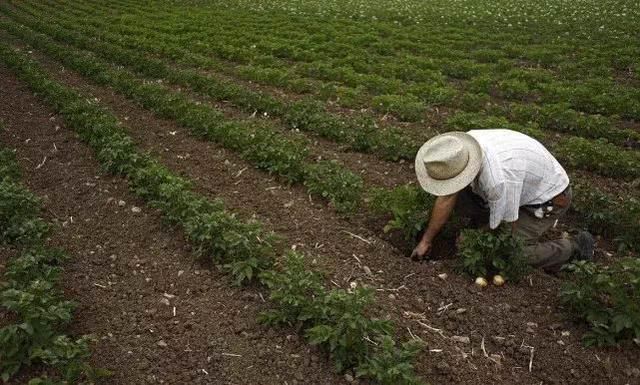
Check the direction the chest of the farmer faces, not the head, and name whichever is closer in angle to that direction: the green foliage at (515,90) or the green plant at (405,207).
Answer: the green plant

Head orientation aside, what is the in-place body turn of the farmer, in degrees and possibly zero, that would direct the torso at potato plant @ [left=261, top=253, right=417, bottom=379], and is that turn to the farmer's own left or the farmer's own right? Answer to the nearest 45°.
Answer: approximately 45° to the farmer's own left

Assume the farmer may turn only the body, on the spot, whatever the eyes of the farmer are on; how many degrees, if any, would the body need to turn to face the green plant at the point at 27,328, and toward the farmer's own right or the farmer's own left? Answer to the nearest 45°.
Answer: approximately 45° to the farmer's own left

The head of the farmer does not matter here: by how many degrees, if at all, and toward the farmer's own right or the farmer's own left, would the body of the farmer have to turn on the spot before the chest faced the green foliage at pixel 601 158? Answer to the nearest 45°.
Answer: approximately 90° to the farmer's own right

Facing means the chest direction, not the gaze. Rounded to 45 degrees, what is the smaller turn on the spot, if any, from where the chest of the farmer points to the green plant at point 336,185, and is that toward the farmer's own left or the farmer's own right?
approximately 45° to the farmer's own right

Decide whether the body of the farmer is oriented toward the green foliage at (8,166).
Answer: yes

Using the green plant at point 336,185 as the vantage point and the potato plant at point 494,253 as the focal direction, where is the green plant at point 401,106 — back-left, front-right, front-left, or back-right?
back-left

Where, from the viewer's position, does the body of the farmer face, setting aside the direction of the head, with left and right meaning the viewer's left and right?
facing to the left of the viewer
